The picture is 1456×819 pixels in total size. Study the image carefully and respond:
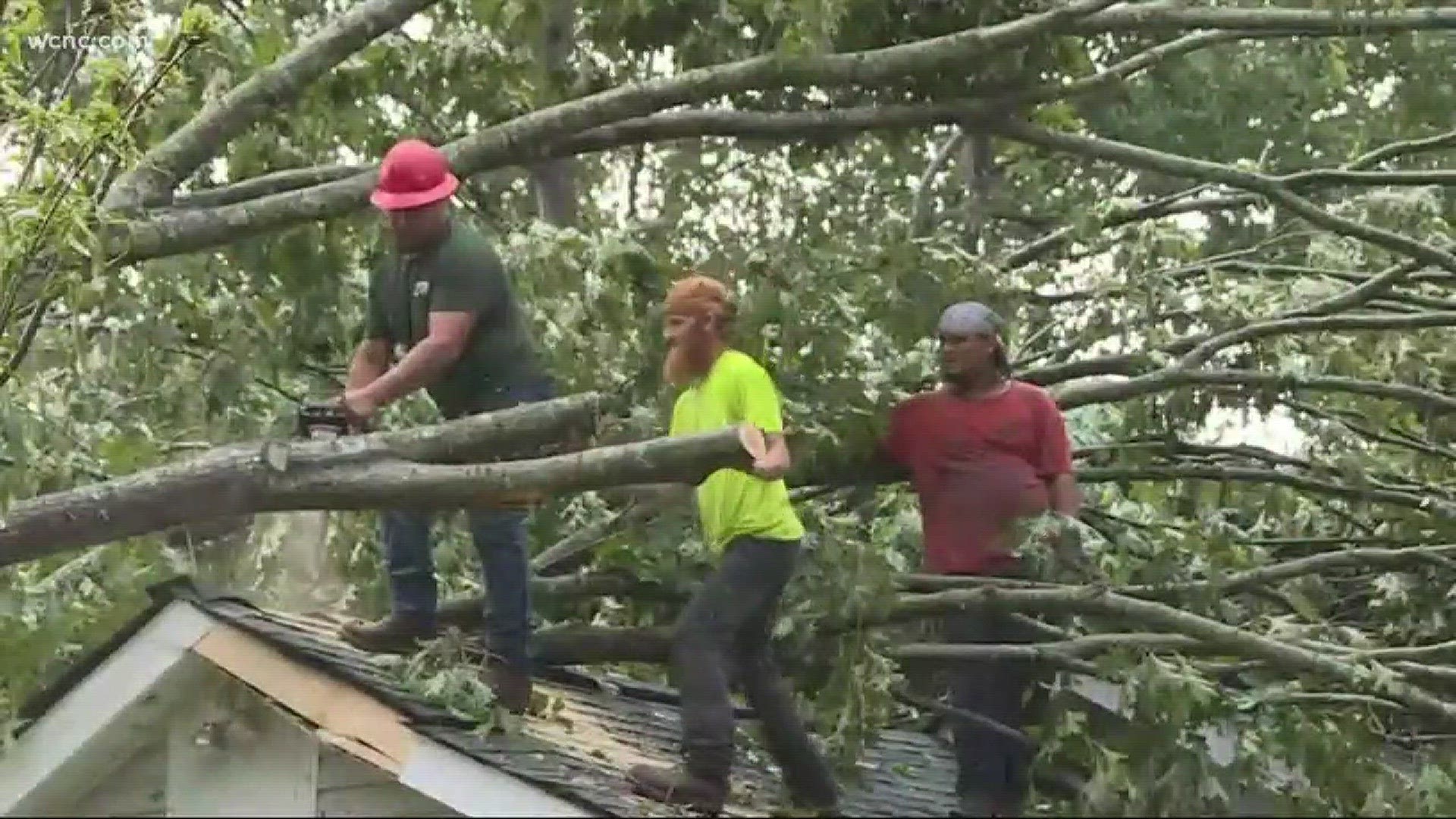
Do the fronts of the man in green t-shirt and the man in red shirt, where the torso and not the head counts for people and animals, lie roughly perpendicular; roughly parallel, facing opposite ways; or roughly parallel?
roughly parallel

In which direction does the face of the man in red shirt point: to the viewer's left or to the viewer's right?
to the viewer's left

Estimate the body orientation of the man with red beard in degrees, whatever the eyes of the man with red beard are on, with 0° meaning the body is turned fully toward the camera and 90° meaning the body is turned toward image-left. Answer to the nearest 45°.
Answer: approximately 90°

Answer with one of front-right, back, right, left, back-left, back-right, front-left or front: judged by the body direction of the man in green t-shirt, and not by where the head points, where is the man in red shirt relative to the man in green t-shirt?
back-left

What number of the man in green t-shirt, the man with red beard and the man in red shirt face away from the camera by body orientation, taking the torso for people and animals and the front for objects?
0

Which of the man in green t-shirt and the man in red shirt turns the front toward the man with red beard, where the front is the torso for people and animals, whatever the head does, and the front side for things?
the man in red shirt

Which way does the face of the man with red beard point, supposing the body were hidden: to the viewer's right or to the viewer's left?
to the viewer's left

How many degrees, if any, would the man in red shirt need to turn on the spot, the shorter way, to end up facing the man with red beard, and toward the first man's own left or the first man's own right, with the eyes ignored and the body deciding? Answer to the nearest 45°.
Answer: approximately 90° to the first man's own right

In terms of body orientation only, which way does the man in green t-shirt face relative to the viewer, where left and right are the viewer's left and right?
facing the viewer and to the left of the viewer

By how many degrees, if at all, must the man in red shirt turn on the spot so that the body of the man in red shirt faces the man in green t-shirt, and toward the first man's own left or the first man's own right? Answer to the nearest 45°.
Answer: approximately 45° to the first man's own right

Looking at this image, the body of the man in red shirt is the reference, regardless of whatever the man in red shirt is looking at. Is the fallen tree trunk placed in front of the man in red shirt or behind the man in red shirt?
in front

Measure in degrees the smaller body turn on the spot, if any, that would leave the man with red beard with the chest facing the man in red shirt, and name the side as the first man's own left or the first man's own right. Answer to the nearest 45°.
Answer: approximately 135° to the first man's own right

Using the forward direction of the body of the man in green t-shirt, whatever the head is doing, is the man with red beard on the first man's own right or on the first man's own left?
on the first man's own left
